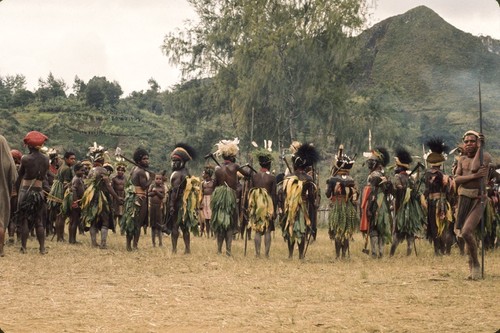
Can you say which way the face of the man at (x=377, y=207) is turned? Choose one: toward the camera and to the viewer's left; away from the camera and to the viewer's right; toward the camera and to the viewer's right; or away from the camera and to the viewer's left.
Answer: toward the camera and to the viewer's left

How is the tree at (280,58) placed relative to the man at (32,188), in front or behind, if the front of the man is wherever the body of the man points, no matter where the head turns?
in front

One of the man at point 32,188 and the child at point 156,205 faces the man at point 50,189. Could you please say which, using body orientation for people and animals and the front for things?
the man at point 32,188

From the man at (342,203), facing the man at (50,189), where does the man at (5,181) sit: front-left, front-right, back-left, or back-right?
front-left

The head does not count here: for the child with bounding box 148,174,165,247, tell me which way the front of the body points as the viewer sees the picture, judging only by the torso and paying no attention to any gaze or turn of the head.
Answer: toward the camera

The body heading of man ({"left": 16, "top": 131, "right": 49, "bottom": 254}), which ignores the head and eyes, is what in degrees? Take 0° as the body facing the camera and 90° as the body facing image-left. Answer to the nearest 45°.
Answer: approximately 180°

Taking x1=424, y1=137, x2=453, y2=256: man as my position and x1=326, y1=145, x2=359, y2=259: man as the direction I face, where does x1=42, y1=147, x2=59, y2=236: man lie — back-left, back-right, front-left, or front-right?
front-right

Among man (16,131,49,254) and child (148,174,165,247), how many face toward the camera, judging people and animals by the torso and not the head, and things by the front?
1
